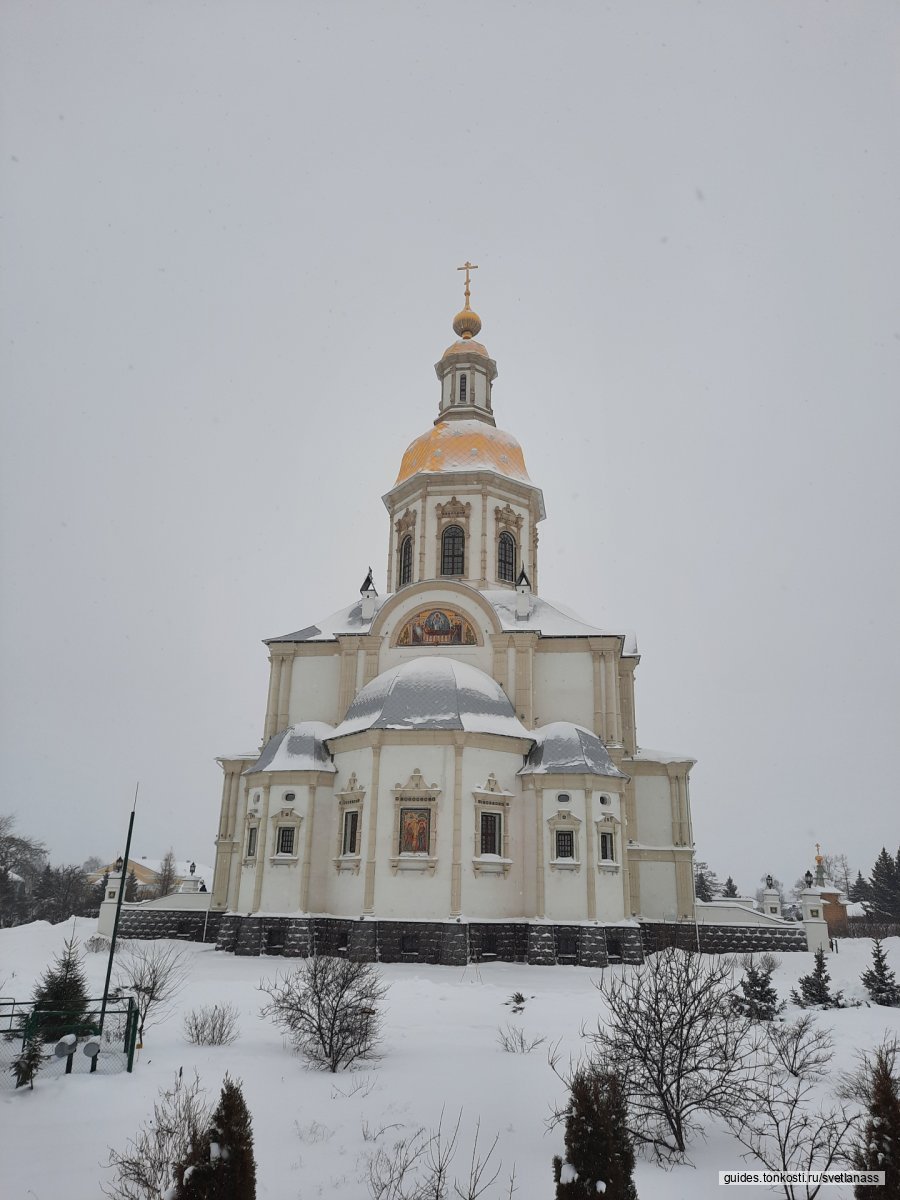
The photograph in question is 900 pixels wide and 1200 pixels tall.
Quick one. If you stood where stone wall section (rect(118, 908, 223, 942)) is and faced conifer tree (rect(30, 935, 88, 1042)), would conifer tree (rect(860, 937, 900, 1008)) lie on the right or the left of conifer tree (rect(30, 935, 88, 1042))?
left

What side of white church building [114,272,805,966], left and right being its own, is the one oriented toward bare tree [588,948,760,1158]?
back

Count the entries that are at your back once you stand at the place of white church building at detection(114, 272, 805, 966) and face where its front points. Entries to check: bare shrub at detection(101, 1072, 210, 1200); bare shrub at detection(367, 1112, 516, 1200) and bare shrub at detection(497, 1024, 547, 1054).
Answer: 3

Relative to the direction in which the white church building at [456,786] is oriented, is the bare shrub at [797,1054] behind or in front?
behind

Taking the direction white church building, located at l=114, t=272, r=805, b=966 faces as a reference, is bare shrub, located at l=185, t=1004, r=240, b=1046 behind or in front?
behind

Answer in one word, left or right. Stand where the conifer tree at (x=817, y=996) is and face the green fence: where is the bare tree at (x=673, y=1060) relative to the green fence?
left

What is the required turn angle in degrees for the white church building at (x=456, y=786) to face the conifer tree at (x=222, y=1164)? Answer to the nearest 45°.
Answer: approximately 180°

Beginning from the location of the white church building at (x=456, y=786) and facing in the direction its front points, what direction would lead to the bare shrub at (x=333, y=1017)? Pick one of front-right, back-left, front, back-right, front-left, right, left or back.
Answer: back

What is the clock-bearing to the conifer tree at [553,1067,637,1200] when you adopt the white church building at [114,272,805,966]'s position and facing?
The conifer tree is roughly at 6 o'clock from the white church building.

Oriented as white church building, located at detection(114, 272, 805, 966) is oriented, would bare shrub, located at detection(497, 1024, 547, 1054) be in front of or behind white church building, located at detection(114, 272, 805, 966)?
behind

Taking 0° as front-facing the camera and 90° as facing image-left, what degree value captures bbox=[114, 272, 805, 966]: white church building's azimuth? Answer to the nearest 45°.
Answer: approximately 180°

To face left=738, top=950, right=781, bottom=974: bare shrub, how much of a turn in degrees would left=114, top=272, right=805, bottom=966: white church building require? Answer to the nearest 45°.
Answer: approximately 135° to its right
